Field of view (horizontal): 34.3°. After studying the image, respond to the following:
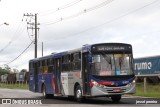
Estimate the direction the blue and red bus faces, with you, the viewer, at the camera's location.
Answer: facing the viewer and to the right of the viewer
